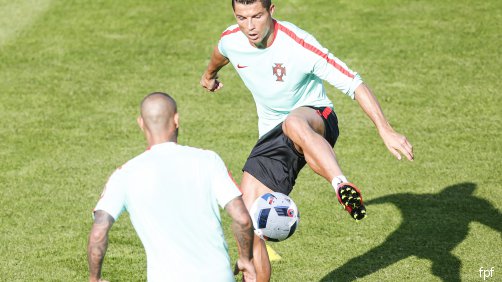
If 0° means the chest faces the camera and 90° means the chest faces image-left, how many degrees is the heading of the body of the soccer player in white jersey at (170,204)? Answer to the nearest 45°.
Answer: approximately 180°

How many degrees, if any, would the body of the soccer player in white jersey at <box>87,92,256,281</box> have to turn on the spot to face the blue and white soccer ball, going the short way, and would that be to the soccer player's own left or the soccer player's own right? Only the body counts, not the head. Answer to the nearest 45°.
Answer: approximately 45° to the soccer player's own right

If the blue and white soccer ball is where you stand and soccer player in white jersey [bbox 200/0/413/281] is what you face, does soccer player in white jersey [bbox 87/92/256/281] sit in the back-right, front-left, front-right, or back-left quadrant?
back-left

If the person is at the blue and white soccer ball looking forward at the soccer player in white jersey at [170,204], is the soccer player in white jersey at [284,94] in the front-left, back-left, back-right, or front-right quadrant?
back-right

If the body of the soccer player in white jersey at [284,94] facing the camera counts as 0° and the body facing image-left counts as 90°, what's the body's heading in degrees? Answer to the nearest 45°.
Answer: approximately 0°

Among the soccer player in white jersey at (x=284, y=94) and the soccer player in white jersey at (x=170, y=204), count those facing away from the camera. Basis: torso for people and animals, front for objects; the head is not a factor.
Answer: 1

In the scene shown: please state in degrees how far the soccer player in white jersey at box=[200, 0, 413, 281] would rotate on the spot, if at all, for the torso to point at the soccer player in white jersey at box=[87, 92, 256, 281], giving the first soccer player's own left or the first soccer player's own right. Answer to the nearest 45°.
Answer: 0° — they already face them

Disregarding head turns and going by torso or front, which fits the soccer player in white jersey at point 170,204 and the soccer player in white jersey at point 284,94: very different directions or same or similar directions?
very different directions

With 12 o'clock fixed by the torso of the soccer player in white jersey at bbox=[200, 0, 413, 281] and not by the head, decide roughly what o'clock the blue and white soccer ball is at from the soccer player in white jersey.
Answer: The blue and white soccer ball is roughly at 12 o'clock from the soccer player in white jersey.

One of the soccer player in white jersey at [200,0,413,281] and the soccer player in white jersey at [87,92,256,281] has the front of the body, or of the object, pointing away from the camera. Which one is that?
the soccer player in white jersey at [87,92,256,281]

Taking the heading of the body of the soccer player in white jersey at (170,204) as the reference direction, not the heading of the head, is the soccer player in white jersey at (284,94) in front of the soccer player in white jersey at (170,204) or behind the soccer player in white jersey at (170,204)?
in front

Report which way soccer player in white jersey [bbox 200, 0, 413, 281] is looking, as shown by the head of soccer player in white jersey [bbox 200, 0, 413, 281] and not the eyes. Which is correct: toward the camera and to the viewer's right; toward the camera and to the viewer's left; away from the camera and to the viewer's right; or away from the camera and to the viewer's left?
toward the camera and to the viewer's left

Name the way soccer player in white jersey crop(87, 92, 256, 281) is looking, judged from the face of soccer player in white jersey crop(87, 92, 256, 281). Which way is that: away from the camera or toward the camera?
away from the camera
